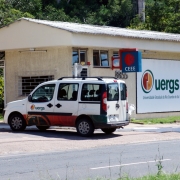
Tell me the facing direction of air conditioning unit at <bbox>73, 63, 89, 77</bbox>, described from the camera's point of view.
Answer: facing the viewer and to the right of the viewer

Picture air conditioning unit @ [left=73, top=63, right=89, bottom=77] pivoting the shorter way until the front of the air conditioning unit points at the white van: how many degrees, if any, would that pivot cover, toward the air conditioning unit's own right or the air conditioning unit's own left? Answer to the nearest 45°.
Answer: approximately 45° to the air conditioning unit's own right

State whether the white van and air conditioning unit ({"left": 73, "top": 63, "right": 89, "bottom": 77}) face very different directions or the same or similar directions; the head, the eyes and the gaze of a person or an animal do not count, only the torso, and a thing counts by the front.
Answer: very different directions

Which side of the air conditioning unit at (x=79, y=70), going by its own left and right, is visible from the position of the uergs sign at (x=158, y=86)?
left

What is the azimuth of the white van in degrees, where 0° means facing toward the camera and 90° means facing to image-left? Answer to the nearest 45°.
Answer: approximately 135°

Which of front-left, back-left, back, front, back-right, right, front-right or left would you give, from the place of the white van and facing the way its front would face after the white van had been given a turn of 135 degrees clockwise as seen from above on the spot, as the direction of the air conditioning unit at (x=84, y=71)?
left

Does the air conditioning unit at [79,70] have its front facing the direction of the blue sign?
no
